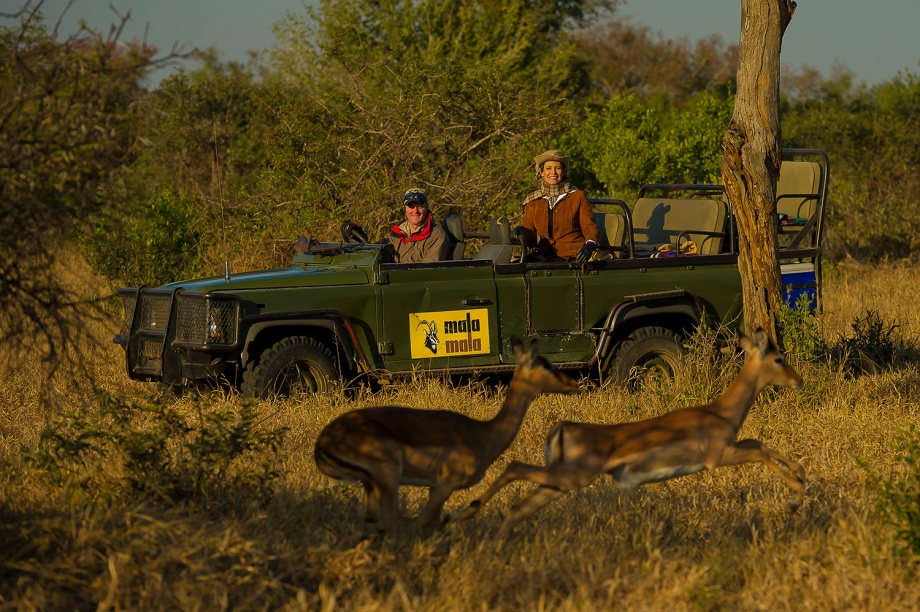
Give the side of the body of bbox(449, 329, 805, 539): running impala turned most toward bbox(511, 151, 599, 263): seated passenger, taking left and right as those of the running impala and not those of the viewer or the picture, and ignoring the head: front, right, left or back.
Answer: left

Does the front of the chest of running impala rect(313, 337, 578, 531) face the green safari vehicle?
no

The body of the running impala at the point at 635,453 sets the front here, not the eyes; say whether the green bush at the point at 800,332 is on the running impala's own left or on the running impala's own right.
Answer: on the running impala's own left

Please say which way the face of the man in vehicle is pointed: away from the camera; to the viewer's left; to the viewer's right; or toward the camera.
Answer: toward the camera

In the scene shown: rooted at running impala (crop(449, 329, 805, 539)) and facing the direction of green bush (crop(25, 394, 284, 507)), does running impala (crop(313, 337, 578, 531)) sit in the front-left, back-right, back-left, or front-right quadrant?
front-left

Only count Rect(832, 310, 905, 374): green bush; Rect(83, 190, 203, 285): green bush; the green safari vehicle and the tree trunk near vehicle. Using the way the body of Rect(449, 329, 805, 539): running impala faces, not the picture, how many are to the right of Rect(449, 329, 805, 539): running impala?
0

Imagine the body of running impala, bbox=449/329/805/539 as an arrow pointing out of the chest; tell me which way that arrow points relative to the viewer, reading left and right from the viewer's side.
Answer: facing to the right of the viewer

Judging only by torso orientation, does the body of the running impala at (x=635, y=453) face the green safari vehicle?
no

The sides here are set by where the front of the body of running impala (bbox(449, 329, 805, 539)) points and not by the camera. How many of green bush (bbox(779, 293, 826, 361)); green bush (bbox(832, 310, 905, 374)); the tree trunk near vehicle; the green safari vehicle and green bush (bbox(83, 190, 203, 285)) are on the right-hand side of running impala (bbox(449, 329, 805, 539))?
0

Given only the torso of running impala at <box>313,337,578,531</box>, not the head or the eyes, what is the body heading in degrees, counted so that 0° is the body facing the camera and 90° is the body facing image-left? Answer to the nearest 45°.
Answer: approximately 270°

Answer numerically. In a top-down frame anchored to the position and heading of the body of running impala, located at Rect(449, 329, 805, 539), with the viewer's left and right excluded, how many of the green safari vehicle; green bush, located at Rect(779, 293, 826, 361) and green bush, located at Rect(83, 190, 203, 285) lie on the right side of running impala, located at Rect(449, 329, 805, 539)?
0

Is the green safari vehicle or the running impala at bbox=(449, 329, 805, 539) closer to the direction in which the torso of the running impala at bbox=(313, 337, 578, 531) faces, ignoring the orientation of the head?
the running impala

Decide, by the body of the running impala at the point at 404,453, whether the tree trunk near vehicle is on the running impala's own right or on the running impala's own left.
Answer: on the running impala's own left

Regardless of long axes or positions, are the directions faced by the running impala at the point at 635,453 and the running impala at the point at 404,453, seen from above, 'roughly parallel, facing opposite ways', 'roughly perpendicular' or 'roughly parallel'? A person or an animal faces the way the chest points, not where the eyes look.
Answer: roughly parallel

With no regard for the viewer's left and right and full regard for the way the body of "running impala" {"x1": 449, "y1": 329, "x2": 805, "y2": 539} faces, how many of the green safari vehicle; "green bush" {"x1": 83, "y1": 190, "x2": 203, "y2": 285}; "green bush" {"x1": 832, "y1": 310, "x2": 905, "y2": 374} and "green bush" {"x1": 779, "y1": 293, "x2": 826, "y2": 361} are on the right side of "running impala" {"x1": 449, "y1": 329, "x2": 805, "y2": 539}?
0

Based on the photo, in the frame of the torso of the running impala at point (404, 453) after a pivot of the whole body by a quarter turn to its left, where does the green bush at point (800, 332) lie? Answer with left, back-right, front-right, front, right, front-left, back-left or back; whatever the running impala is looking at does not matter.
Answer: front-right

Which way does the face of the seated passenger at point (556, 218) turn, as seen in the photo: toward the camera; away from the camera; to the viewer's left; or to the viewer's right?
toward the camera
